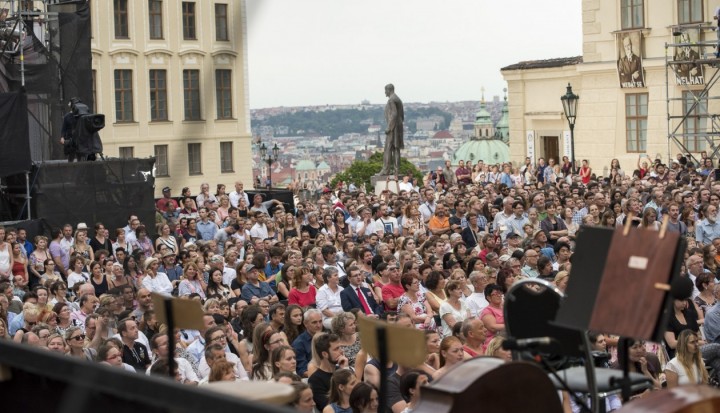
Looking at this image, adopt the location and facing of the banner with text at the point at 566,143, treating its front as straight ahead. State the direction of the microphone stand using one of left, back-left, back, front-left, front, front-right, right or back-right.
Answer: front

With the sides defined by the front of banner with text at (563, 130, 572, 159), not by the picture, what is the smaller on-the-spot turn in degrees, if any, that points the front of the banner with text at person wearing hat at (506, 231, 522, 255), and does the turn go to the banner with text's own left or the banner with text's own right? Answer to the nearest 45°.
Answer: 0° — it already faces them

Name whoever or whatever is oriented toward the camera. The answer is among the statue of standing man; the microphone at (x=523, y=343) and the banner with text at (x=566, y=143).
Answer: the banner with text

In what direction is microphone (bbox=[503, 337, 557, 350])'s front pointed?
to the viewer's left

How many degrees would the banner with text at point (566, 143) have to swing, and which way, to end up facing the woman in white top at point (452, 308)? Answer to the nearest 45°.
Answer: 0° — it already faces them

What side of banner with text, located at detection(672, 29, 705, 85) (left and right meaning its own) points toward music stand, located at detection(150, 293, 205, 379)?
front

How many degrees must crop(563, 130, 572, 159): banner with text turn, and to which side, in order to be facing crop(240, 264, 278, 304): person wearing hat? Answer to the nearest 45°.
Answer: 0° — it already faces them

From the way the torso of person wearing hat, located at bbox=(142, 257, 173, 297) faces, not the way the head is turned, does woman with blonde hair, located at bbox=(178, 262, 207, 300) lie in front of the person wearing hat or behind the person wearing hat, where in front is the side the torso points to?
in front

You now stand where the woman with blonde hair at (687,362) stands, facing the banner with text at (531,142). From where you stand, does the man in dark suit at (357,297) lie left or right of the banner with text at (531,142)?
left

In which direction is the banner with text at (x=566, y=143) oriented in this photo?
toward the camera

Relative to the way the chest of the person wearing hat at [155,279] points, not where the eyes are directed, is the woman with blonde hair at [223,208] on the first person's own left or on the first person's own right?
on the first person's own left
